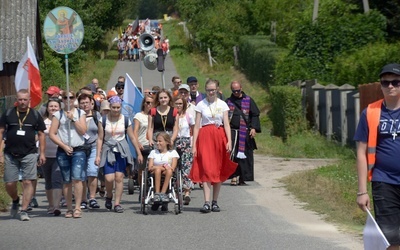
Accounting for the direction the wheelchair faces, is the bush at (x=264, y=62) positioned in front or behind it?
behind

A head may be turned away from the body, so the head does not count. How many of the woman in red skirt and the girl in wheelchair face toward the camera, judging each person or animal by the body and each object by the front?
2

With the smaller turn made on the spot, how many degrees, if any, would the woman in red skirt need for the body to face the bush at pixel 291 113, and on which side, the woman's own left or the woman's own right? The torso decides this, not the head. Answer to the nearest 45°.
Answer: approximately 180°

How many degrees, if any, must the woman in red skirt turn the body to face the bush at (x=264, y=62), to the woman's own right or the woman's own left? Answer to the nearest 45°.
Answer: approximately 180°

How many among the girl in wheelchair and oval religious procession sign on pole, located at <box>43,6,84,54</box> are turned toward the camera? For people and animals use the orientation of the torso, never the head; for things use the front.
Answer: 2

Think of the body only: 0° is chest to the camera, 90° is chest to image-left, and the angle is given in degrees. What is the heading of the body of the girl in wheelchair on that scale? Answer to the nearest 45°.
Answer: approximately 0°

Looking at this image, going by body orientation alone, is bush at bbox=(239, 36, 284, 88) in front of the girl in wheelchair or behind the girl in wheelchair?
behind
